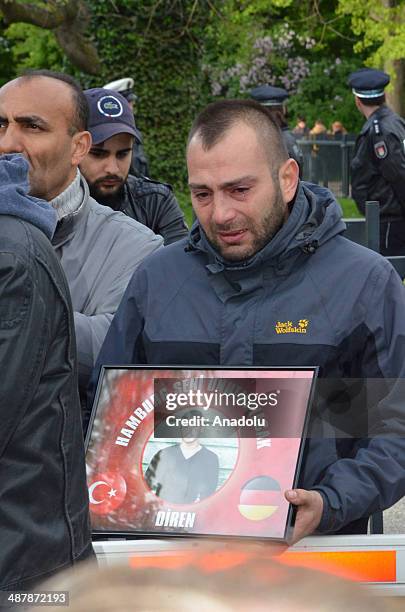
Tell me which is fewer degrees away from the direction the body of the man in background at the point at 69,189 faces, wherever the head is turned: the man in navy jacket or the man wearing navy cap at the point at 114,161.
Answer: the man in navy jacket

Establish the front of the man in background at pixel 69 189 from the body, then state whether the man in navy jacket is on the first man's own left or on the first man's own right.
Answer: on the first man's own left
